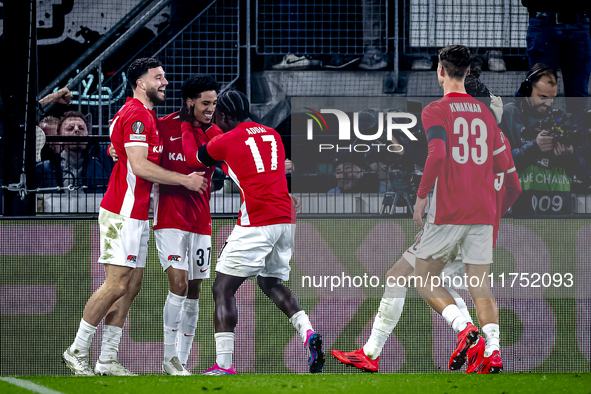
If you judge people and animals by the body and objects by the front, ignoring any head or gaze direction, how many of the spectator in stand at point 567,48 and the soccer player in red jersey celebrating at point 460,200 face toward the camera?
1

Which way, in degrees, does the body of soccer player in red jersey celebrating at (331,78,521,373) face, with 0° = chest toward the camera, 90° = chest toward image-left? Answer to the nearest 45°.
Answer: approximately 90°

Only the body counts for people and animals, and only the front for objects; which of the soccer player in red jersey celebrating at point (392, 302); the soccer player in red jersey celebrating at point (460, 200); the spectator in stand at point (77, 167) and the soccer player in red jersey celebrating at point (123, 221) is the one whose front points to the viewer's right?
the soccer player in red jersey celebrating at point (123, 221)

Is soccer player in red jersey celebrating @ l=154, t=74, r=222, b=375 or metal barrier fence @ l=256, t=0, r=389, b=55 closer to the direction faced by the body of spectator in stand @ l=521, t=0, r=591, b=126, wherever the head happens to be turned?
the soccer player in red jersey celebrating

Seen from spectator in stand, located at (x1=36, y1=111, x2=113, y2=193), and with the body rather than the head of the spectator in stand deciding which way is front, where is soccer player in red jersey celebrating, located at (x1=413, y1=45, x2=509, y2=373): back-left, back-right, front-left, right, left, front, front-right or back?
front-left

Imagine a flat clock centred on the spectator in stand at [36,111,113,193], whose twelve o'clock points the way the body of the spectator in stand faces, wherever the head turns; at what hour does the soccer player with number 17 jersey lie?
The soccer player with number 17 jersey is roughly at 11 o'clock from the spectator in stand.

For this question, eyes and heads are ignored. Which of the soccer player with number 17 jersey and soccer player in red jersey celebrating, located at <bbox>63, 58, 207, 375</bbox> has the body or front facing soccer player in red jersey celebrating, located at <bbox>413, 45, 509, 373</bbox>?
soccer player in red jersey celebrating, located at <bbox>63, 58, 207, 375</bbox>

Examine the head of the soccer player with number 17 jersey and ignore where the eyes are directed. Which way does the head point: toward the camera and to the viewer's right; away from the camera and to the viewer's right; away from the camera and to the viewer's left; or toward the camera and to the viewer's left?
away from the camera and to the viewer's left

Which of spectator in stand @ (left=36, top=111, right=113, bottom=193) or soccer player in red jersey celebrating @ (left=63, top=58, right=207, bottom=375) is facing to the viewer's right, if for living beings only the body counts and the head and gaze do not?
the soccer player in red jersey celebrating

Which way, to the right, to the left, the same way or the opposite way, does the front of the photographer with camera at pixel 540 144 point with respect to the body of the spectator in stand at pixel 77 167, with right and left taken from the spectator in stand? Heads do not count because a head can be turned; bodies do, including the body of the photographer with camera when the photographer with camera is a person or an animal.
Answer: the same way

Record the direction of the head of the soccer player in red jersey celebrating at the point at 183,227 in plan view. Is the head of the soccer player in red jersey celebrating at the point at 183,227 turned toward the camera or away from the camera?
toward the camera

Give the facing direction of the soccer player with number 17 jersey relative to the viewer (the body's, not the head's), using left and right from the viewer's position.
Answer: facing away from the viewer and to the left of the viewer

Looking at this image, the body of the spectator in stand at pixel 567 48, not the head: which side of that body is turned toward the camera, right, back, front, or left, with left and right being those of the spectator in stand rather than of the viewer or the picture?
front

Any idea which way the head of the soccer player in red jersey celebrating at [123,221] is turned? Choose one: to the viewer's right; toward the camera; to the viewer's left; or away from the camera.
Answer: to the viewer's right

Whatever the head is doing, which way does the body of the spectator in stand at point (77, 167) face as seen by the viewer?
toward the camera
